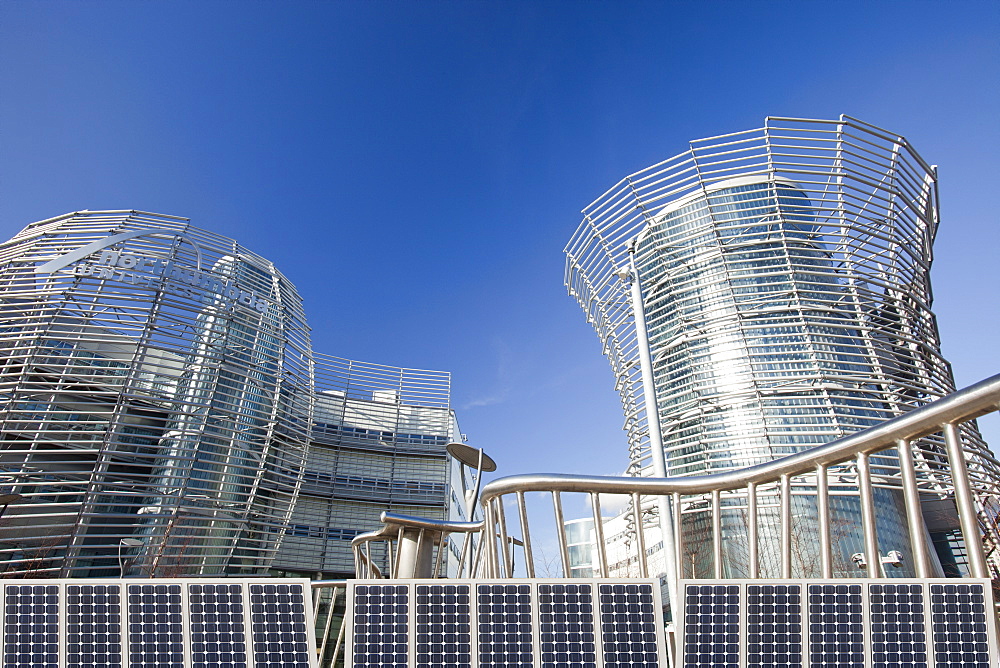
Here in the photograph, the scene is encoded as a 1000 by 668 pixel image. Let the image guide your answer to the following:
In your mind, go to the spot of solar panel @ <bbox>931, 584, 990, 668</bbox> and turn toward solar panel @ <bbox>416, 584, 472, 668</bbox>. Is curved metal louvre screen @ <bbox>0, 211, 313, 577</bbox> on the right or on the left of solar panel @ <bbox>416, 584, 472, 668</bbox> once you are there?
right

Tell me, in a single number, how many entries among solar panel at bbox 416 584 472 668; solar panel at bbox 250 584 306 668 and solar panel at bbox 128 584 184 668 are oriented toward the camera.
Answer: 3

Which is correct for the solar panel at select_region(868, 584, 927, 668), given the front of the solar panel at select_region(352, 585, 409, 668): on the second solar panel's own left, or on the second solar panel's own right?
on the second solar panel's own left

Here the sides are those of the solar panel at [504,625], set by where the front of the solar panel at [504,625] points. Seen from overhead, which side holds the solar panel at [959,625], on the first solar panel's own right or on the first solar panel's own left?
on the first solar panel's own left

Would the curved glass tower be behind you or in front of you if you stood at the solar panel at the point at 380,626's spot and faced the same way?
behind

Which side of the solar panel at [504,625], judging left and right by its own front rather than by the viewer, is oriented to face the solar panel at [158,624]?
right

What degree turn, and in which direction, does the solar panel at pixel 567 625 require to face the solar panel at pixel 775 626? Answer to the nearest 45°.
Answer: approximately 90° to its left

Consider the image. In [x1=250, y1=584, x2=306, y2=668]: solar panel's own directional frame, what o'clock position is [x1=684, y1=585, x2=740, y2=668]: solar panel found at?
[x1=684, y1=585, x2=740, y2=668]: solar panel is roughly at 10 o'clock from [x1=250, y1=584, x2=306, y2=668]: solar panel.

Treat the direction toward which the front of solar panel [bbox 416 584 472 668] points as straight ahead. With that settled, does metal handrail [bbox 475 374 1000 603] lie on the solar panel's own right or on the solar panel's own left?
on the solar panel's own left

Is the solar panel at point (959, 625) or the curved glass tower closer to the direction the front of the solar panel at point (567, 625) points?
the solar panel

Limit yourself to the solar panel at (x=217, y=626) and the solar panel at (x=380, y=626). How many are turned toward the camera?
2

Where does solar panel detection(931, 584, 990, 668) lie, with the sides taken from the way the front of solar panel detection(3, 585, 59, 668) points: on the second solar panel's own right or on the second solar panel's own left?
on the second solar panel's own left

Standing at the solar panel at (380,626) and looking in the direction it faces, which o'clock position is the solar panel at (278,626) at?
the solar panel at (278,626) is roughly at 4 o'clock from the solar panel at (380,626).

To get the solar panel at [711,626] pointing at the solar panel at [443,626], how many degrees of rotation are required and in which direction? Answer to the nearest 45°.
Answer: approximately 90° to its right
